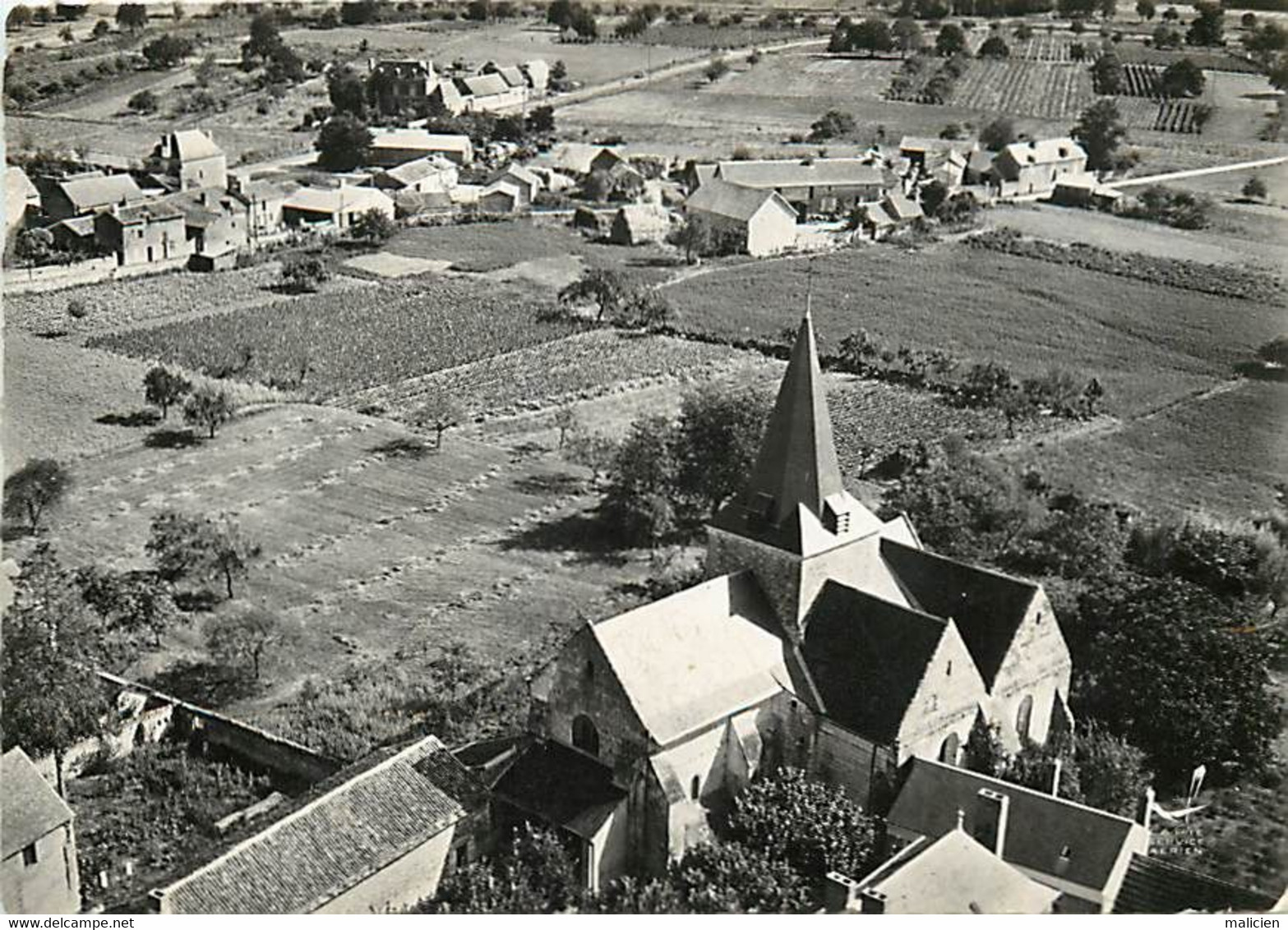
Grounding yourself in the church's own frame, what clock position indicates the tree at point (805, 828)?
The tree is roughly at 10 o'clock from the church.

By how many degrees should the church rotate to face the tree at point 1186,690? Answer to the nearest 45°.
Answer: approximately 180°

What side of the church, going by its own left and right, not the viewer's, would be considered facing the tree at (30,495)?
right

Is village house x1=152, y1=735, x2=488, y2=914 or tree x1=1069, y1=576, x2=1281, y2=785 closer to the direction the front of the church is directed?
the village house

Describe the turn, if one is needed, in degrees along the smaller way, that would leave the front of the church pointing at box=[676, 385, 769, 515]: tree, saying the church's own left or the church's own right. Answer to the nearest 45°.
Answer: approximately 135° to the church's own right

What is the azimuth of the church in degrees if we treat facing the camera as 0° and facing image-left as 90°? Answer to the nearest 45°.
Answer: approximately 45°

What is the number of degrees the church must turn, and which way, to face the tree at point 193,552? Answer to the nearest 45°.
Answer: approximately 90° to its right

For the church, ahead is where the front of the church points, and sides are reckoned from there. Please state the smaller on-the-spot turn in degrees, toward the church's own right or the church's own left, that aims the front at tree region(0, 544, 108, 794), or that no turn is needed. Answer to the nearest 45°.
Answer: approximately 45° to the church's own right

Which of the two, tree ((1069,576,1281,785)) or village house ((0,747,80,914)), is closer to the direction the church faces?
the village house

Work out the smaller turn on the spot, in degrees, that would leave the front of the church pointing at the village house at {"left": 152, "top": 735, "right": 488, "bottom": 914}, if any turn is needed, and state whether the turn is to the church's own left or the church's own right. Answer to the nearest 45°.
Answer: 0° — it already faces it
